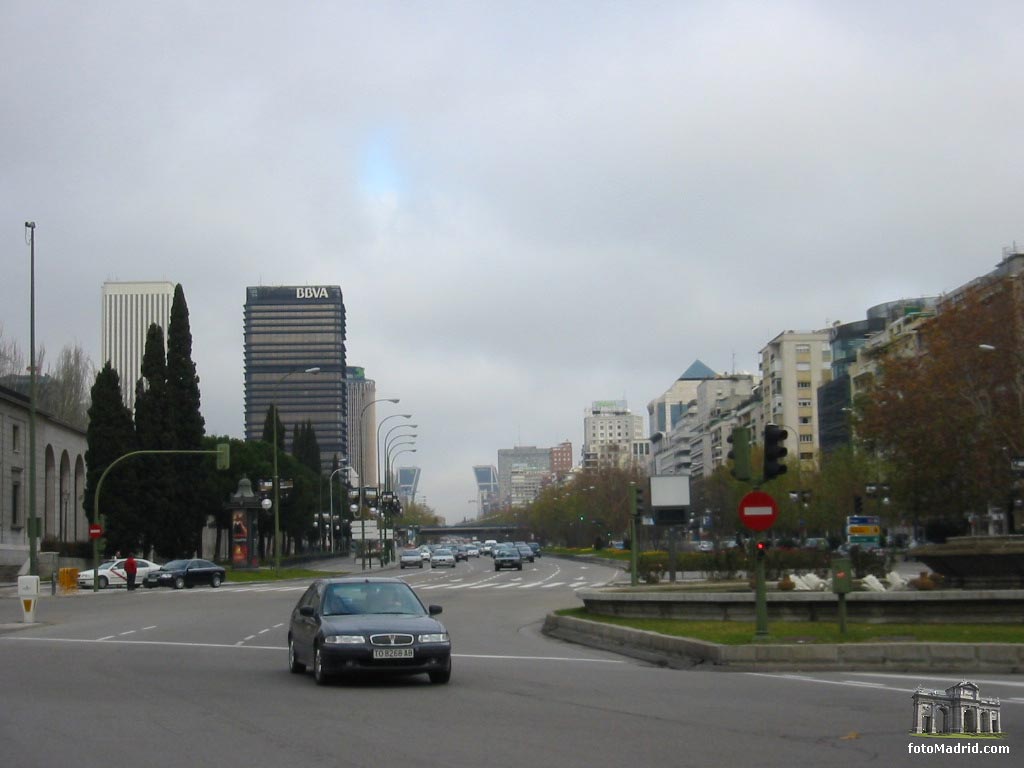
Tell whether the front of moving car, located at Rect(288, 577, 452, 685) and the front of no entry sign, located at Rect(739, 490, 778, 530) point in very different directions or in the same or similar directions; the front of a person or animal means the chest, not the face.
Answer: same or similar directions

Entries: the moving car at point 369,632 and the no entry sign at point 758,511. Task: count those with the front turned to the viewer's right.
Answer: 0

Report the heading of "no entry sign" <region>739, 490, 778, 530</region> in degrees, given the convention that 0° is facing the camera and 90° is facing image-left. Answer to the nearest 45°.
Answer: approximately 0°

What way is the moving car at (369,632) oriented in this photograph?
toward the camera

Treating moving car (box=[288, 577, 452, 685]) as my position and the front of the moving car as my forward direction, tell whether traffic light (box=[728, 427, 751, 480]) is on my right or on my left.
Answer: on my left

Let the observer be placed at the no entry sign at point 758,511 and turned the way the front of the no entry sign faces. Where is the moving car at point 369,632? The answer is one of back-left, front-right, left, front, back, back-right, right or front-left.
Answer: front-right
